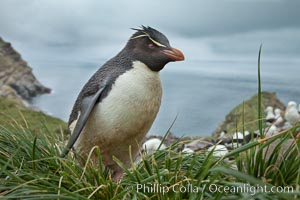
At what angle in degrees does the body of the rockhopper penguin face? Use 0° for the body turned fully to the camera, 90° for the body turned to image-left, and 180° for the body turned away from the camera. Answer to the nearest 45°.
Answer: approximately 315°
